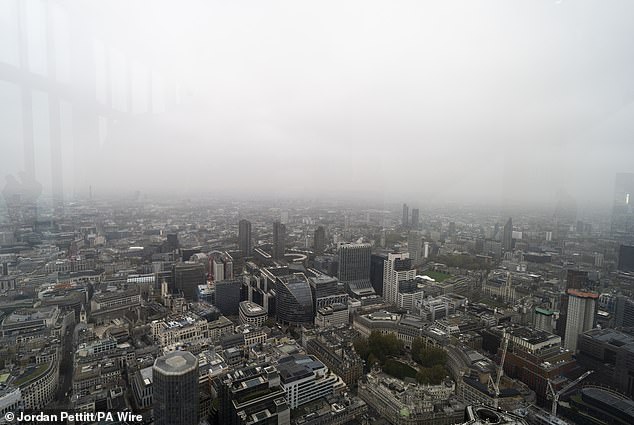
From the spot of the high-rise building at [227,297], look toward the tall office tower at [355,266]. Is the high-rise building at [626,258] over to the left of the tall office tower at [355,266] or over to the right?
right

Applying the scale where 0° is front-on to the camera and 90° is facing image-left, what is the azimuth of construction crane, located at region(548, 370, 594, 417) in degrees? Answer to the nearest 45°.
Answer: approximately 270°

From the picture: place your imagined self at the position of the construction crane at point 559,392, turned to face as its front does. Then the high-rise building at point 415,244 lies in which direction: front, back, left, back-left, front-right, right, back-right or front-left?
back-left

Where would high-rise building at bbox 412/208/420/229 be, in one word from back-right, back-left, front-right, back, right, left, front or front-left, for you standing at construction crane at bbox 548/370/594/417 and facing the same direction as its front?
back-left

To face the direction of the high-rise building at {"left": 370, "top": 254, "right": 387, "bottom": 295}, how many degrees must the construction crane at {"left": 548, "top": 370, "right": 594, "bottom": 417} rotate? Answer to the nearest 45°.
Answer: approximately 135° to its left

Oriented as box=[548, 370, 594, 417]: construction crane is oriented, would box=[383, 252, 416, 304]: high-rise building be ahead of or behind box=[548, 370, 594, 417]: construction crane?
behind

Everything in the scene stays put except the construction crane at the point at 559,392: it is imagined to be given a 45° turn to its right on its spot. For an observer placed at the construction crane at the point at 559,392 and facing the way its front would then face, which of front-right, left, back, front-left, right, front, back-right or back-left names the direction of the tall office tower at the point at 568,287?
back-left

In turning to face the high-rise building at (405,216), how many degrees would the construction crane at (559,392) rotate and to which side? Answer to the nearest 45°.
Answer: approximately 135° to its left

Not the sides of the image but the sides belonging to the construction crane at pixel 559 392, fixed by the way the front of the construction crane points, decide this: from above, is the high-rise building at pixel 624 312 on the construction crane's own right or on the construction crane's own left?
on the construction crane's own left

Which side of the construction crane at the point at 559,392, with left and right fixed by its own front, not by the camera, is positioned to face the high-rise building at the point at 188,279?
back
